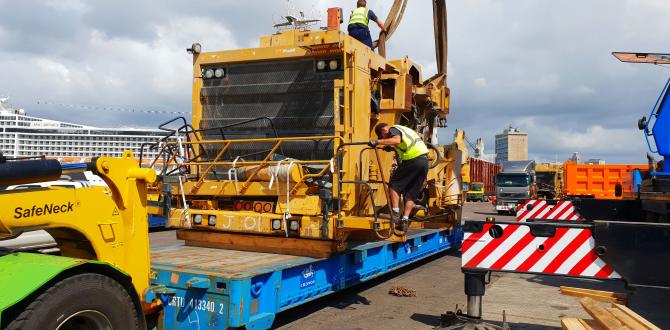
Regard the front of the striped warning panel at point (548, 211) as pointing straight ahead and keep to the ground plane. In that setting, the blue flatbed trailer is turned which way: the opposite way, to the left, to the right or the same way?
the same way

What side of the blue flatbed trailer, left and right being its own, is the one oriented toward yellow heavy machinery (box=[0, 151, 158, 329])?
front

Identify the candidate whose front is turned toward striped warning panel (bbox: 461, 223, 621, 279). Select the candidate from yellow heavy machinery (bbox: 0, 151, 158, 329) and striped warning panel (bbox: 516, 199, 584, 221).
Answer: striped warning panel (bbox: 516, 199, 584, 221)

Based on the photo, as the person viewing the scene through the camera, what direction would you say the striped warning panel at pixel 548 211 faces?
facing the viewer

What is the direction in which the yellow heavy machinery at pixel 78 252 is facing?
to the viewer's left

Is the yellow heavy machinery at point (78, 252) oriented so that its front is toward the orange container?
no

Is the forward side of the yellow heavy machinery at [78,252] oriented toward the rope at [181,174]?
no

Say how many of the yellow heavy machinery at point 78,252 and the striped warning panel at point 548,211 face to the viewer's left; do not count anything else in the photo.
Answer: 1

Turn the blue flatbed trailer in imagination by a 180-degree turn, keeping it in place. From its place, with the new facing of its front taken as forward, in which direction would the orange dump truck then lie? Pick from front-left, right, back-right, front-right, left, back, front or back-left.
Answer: front

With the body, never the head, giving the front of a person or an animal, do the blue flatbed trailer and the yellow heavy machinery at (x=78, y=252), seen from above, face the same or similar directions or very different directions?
same or similar directions

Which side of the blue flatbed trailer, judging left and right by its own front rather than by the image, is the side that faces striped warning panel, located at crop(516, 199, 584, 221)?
back

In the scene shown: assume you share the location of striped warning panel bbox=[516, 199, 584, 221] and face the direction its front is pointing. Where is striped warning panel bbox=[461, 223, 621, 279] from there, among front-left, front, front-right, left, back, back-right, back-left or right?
front

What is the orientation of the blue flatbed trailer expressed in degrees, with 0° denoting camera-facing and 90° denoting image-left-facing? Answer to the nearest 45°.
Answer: approximately 45°

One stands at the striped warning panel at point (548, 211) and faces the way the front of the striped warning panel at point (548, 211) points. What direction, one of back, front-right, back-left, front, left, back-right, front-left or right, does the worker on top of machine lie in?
front-right

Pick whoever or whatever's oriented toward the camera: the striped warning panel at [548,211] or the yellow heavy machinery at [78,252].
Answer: the striped warning panel

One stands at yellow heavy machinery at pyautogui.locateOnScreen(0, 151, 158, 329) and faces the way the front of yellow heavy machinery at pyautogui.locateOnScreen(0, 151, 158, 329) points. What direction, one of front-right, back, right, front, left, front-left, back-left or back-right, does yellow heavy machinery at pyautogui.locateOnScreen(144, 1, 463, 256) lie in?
back-right
